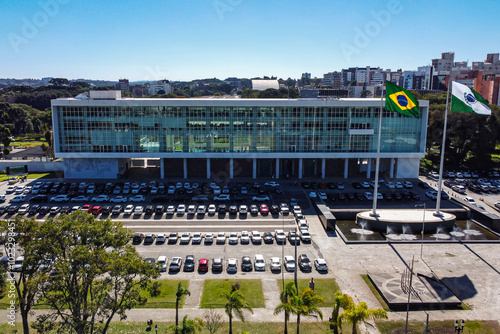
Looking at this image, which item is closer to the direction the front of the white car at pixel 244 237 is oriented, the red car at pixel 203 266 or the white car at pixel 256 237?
the red car

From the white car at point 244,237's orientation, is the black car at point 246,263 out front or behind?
out front

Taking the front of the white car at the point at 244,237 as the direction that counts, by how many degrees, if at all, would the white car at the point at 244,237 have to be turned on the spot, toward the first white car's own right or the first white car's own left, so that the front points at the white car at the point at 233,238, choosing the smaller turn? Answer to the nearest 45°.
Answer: approximately 90° to the first white car's own right

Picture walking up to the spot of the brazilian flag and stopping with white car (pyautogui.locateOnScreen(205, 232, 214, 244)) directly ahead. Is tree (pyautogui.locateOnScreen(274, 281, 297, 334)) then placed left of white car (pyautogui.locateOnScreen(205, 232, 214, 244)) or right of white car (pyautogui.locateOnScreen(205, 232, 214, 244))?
left

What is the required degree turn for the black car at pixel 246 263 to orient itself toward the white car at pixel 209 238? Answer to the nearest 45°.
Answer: approximately 135° to its right

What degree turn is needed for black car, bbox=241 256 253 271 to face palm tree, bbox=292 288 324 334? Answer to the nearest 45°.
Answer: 0° — it already faces it

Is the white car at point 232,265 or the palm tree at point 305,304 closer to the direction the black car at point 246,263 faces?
the palm tree

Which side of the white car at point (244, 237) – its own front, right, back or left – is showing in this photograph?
front

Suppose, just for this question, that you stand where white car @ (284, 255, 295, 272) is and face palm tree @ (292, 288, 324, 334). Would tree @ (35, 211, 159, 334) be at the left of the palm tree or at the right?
right

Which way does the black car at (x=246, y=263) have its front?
toward the camera
